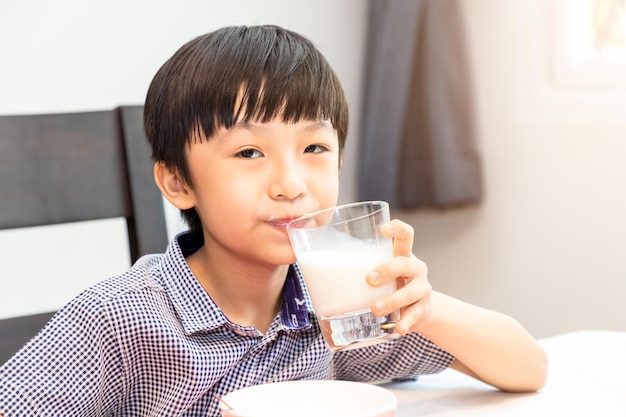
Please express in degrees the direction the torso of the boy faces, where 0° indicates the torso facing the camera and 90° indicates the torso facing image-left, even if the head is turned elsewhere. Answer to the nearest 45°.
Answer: approximately 315°

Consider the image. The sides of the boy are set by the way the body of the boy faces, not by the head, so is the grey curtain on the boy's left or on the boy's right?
on the boy's left
